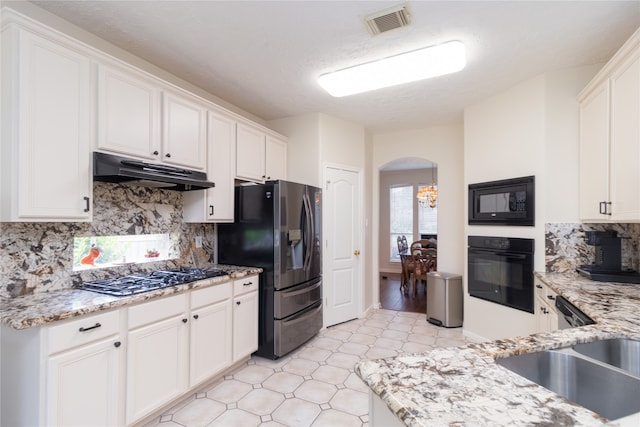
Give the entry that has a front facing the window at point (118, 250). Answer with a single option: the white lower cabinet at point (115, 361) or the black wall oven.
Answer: the black wall oven

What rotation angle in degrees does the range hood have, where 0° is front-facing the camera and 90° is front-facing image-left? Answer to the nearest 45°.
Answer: approximately 315°

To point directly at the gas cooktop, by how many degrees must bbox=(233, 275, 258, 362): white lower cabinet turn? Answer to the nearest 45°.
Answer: approximately 90° to its right

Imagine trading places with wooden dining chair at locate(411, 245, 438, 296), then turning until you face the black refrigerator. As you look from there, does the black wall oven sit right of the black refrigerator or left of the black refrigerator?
left

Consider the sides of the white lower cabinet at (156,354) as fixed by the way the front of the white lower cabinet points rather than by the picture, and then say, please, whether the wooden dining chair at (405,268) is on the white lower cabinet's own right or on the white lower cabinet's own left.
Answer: on the white lower cabinet's own left

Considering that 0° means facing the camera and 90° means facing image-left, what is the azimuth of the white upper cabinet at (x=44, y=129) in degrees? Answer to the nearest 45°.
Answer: approximately 315°

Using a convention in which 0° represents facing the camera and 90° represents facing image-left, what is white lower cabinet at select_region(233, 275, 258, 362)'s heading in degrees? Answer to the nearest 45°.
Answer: approximately 315°

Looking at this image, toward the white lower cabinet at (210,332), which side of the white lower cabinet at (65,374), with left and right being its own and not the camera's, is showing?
left

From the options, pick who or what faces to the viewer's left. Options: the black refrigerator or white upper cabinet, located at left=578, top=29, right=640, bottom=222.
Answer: the white upper cabinet

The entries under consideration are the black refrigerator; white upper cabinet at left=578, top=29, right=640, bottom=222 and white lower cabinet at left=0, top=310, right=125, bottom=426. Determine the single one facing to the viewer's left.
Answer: the white upper cabinet
